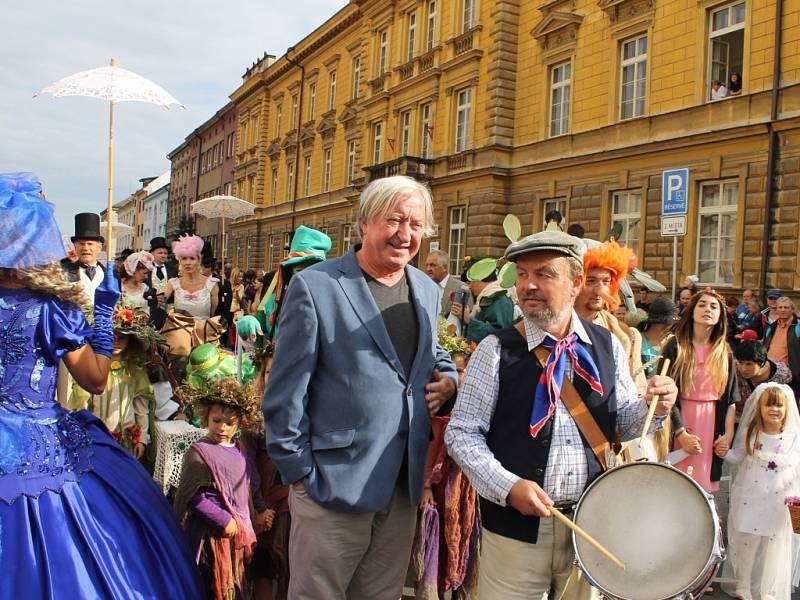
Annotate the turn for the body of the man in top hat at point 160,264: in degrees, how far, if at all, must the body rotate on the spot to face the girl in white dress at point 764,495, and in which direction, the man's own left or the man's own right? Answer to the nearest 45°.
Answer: approximately 45° to the man's own left

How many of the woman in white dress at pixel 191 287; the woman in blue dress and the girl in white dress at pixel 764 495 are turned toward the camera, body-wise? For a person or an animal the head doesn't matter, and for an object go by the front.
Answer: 2

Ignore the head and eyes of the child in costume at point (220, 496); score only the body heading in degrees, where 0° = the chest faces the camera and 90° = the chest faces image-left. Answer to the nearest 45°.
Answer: approximately 315°

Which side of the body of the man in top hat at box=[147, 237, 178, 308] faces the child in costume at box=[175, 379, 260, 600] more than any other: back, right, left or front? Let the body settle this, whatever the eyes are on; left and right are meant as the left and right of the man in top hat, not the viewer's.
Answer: front

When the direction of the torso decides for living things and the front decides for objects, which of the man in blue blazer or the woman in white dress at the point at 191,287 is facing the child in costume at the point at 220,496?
the woman in white dress

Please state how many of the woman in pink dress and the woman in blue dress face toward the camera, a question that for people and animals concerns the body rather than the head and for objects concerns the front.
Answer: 1
